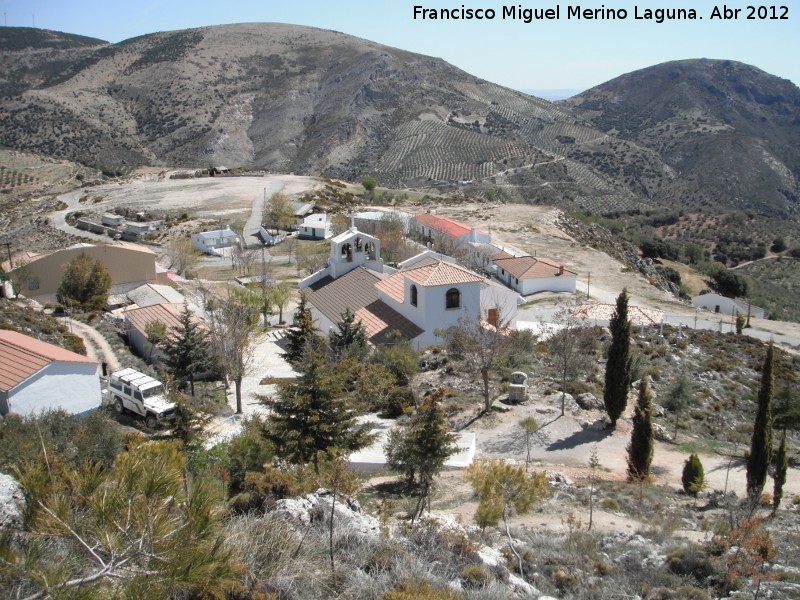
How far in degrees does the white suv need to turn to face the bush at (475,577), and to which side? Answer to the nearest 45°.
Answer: approximately 45° to its right

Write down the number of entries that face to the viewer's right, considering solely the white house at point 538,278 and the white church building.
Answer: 0

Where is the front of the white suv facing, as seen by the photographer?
facing the viewer and to the right of the viewer

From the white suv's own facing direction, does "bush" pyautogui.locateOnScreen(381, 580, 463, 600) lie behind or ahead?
ahead

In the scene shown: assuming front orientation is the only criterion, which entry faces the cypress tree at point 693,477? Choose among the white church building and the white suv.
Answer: the white suv

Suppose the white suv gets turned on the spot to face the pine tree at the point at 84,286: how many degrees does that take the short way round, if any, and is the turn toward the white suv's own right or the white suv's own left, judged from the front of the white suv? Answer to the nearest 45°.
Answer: approximately 135° to the white suv's own left

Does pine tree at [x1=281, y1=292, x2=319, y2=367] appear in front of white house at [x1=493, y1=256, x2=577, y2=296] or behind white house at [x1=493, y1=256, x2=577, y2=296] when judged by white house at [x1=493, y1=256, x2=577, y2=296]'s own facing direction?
in front

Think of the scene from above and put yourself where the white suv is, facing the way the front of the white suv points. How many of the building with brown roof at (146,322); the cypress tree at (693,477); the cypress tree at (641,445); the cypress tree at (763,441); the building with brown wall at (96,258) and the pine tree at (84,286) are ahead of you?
3

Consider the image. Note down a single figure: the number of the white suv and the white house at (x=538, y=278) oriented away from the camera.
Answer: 0

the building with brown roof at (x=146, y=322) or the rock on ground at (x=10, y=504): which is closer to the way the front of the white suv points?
the rock on ground

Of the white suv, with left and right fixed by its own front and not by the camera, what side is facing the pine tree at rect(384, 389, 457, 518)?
front
